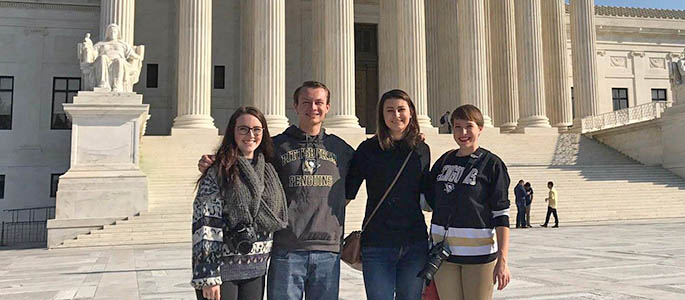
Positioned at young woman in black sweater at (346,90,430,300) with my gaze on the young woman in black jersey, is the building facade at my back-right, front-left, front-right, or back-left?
back-left

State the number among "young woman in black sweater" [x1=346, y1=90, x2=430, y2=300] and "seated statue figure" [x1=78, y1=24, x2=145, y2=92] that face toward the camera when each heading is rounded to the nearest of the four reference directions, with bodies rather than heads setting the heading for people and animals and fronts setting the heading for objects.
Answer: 2

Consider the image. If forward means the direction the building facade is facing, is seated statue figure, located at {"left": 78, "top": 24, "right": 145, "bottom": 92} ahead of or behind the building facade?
ahead

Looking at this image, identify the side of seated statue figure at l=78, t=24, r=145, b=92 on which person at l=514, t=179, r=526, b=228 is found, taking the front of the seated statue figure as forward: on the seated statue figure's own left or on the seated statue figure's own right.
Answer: on the seated statue figure's own left

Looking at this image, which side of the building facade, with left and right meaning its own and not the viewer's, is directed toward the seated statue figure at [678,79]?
left

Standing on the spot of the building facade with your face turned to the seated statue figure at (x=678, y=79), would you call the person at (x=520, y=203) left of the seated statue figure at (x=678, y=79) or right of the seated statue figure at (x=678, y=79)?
right

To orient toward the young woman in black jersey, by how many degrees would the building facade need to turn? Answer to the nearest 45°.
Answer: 0° — it already faces them
